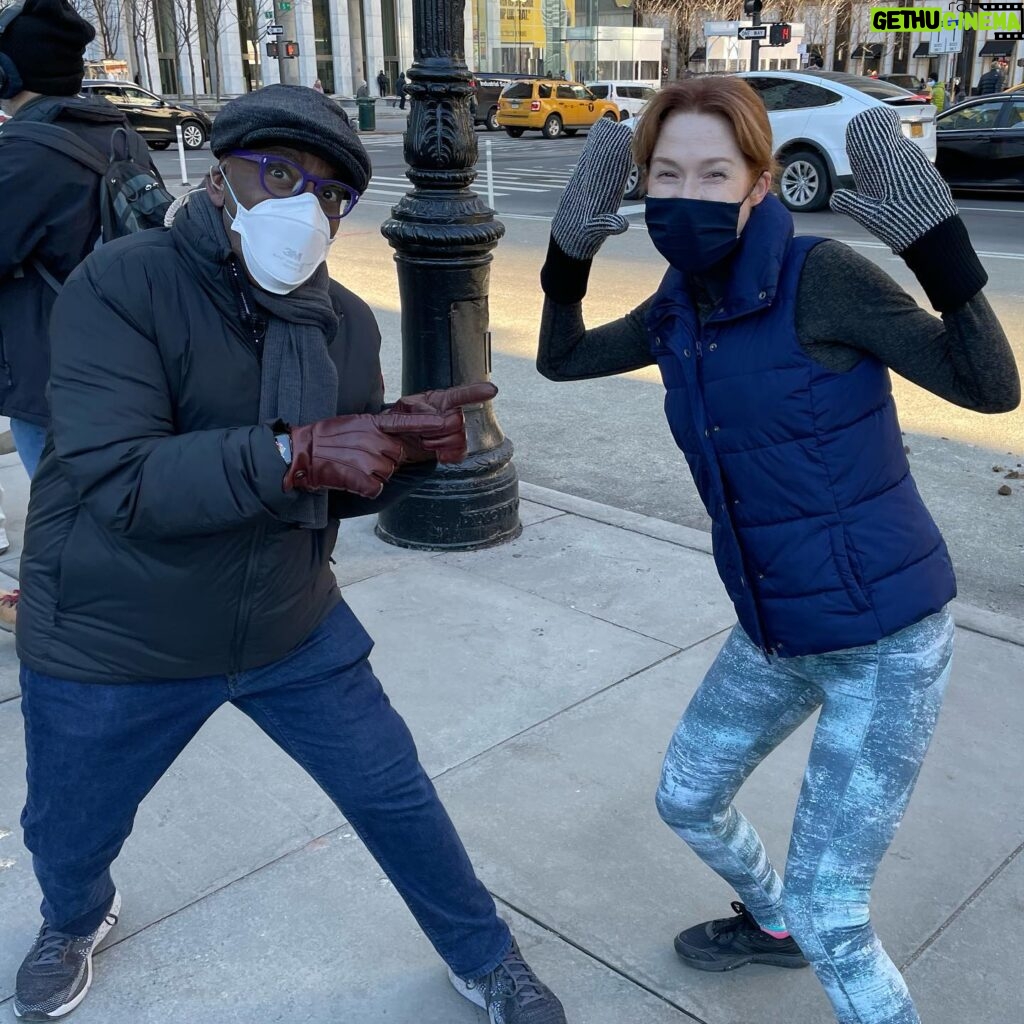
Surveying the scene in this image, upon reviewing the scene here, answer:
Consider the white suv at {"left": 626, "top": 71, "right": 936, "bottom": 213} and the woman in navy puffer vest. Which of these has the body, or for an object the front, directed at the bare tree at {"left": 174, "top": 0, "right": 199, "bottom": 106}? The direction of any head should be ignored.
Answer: the white suv

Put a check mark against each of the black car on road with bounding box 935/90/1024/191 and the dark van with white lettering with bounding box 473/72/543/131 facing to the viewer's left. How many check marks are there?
1

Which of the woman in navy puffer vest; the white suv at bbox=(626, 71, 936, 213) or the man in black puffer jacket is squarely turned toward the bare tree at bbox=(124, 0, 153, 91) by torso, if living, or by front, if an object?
the white suv

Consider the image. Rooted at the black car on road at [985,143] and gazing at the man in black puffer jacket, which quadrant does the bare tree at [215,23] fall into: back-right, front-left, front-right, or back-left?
back-right

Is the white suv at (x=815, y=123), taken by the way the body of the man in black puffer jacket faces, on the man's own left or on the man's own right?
on the man's own left

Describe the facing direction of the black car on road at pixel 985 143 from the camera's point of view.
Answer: facing to the left of the viewer
